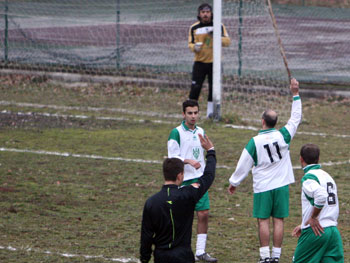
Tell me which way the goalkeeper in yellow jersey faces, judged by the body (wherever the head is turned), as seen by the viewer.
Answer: toward the camera

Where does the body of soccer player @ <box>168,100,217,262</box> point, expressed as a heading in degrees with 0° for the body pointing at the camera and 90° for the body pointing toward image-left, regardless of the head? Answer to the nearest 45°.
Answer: approximately 315°

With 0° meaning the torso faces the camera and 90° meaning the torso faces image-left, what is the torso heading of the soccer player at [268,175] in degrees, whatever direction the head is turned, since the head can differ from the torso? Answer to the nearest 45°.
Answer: approximately 180°

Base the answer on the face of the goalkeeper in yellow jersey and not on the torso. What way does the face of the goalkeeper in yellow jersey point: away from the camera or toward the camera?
toward the camera

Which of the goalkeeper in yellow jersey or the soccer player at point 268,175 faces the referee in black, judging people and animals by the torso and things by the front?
the goalkeeper in yellow jersey

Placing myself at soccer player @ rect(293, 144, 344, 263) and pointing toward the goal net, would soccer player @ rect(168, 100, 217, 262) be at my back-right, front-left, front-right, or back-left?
front-left

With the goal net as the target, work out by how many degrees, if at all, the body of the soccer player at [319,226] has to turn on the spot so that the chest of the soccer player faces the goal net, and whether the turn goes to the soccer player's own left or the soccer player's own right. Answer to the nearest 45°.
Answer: approximately 45° to the soccer player's own right

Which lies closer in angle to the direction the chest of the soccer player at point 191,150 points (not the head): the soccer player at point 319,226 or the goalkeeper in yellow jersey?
the soccer player

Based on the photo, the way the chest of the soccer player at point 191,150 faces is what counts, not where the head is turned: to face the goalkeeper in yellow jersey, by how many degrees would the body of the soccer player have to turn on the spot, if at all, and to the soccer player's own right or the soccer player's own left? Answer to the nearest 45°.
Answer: approximately 135° to the soccer player's own left

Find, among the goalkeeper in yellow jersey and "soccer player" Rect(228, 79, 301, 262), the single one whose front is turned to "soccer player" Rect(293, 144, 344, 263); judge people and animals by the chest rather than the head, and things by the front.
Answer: the goalkeeper in yellow jersey

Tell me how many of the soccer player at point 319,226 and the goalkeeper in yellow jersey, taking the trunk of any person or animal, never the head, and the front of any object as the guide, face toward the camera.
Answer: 1

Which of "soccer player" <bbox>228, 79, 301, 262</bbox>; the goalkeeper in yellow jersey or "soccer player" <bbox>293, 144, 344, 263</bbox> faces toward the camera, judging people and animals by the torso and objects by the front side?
the goalkeeper in yellow jersey

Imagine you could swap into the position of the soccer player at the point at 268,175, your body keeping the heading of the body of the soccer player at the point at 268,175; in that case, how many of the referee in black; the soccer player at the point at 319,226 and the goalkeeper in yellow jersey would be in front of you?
1

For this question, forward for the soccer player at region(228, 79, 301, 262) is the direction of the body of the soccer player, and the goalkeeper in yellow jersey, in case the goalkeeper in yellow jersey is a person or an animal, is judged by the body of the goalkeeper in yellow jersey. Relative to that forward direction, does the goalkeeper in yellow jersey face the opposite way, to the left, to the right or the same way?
the opposite way

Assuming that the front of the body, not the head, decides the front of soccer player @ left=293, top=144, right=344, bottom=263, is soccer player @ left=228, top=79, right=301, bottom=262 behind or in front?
in front

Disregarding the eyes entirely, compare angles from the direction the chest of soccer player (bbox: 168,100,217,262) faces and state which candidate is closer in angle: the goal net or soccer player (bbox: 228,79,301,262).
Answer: the soccer player

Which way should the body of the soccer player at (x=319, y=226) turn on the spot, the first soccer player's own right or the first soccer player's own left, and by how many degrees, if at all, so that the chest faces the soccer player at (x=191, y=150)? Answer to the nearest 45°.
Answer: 0° — they already face them

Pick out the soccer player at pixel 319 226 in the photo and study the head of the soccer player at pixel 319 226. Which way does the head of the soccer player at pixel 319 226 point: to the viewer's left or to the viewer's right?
to the viewer's left

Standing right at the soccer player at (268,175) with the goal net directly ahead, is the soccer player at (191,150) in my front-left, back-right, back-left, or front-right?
front-left
